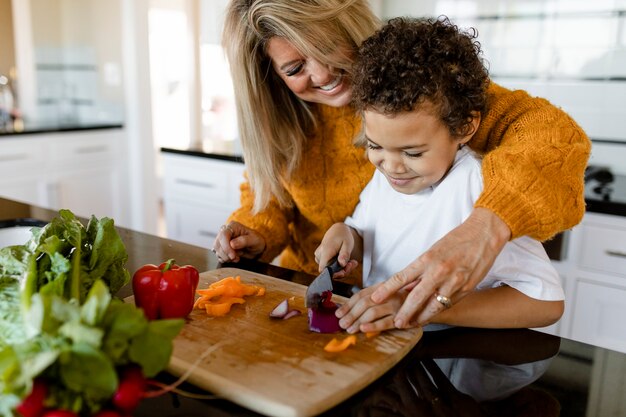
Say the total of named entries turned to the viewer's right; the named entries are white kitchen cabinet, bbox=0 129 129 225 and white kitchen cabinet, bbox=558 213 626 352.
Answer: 0

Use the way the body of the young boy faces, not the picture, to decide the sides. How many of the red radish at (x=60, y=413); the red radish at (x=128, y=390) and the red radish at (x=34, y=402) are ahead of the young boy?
3

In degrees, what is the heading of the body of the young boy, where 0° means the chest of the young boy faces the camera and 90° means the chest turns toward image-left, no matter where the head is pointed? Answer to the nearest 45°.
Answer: approximately 45°

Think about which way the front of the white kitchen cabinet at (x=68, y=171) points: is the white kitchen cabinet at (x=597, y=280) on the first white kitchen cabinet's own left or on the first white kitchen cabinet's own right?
on the first white kitchen cabinet's own left

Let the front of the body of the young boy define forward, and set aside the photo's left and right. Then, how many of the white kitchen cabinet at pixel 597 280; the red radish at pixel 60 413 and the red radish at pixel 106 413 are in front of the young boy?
2

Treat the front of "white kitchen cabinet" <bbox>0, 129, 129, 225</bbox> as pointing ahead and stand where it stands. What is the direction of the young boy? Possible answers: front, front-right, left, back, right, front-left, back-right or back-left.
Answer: front-left

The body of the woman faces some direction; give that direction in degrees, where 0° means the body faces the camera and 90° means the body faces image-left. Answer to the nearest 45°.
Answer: approximately 0°

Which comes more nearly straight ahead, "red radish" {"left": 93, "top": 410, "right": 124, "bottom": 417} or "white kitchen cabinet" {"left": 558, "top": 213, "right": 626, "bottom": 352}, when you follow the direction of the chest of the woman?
the red radish

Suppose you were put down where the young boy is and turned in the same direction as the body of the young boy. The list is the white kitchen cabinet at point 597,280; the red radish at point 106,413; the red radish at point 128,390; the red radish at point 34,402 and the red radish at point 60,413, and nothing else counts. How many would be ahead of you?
4
